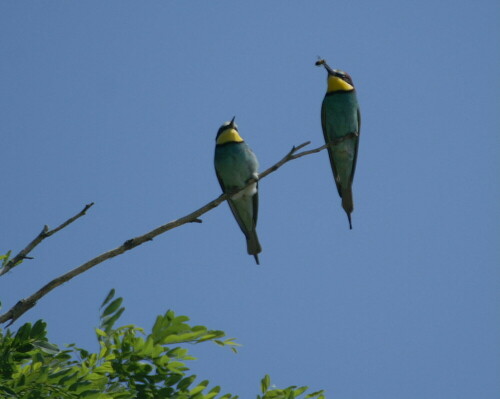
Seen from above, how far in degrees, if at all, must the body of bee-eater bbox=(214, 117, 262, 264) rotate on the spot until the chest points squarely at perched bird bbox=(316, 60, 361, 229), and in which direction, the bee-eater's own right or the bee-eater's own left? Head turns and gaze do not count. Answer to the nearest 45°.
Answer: approximately 90° to the bee-eater's own left

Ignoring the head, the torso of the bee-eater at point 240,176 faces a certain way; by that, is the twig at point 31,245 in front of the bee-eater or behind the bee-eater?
in front

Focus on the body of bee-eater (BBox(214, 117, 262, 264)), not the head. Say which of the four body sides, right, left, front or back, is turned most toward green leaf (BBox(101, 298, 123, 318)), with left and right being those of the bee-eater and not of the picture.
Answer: right

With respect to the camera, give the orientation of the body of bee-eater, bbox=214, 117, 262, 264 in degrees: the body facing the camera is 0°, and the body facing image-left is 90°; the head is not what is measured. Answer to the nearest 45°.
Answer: approximately 0°

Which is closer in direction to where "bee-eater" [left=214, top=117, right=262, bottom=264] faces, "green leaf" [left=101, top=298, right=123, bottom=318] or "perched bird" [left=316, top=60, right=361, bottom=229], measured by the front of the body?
the green leaf

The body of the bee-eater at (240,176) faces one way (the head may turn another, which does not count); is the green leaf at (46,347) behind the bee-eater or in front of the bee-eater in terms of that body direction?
in front
